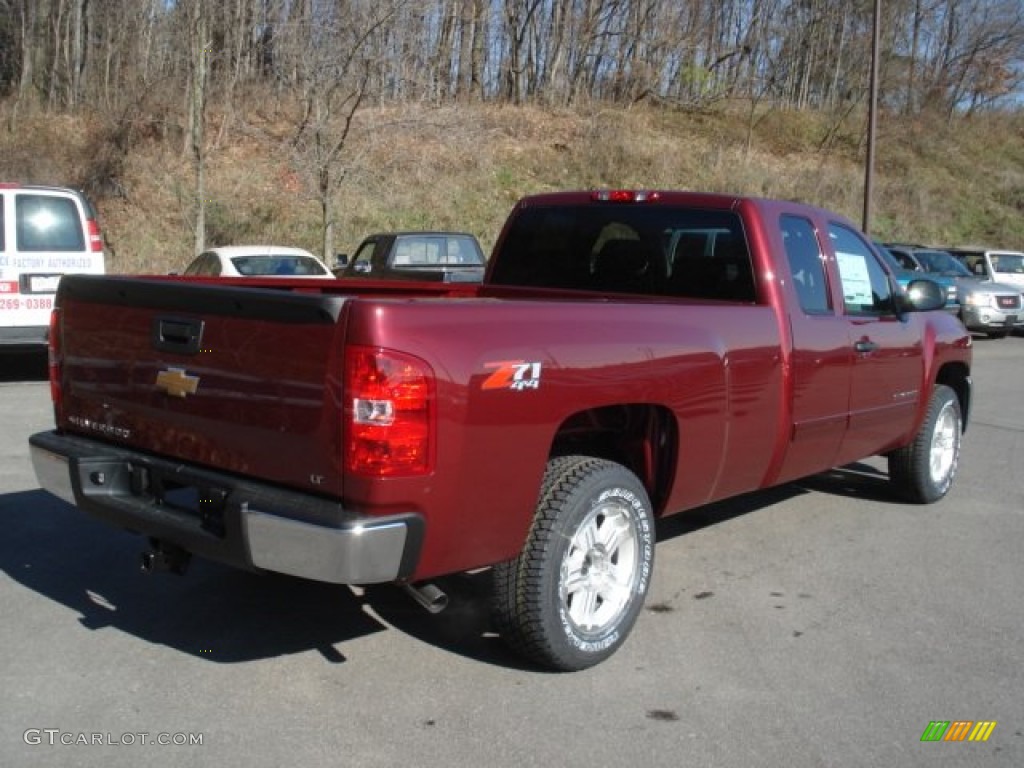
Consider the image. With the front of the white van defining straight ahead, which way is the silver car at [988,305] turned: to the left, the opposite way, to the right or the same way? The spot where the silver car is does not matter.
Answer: the opposite way

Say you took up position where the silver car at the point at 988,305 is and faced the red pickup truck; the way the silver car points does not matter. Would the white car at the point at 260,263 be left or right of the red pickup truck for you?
right

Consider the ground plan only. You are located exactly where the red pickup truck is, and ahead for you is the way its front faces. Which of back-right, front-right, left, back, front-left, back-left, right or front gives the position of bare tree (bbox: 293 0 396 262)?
front-left

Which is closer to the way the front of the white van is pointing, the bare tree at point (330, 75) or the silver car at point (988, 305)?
the bare tree

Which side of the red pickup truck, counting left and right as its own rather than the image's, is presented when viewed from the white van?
left

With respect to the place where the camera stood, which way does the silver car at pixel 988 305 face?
facing the viewer and to the right of the viewer

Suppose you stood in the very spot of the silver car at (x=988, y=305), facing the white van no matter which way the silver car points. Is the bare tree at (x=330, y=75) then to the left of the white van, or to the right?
right

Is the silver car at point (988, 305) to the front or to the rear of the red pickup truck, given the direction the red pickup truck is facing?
to the front

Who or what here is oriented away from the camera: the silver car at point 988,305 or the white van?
the white van

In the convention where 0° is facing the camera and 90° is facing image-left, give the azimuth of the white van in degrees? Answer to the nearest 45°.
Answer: approximately 180°

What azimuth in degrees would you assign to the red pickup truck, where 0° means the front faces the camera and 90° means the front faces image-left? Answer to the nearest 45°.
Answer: approximately 225°

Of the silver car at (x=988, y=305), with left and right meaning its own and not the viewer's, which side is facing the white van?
right

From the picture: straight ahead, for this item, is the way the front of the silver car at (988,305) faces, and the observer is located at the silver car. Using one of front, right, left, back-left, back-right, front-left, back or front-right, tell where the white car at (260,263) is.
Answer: right

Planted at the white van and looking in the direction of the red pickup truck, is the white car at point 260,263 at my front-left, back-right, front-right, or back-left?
back-left

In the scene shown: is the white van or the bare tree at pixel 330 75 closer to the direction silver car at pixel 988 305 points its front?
the white van
